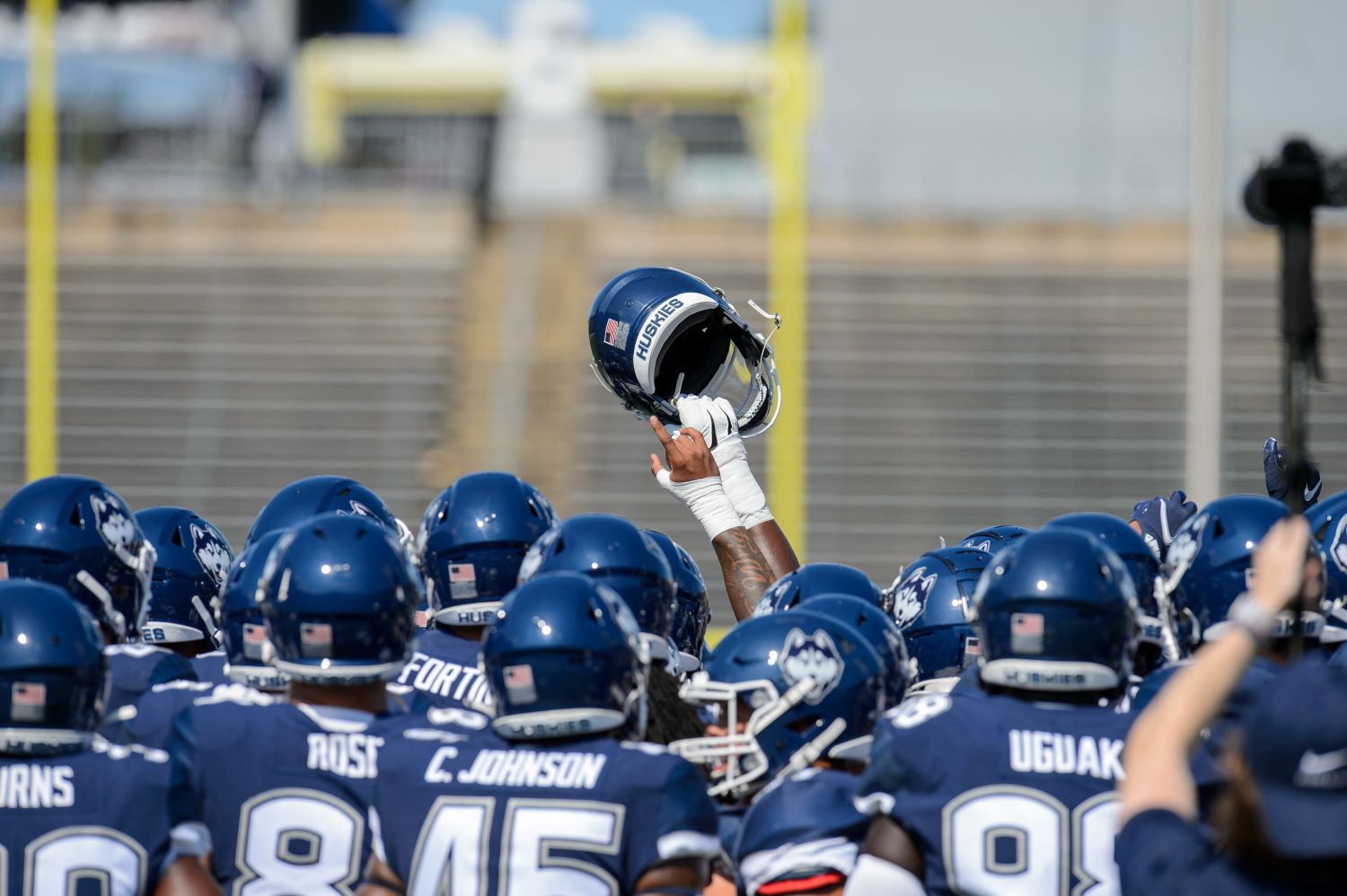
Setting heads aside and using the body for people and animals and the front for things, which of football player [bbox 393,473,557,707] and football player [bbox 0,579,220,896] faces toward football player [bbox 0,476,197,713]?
football player [bbox 0,579,220,896]

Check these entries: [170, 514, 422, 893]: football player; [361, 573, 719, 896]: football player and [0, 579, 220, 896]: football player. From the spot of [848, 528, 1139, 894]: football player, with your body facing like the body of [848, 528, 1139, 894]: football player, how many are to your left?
3

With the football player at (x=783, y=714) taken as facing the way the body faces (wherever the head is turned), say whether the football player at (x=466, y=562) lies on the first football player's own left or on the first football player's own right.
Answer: on the first football player's own right

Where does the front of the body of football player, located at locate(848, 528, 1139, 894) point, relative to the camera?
away from the camera

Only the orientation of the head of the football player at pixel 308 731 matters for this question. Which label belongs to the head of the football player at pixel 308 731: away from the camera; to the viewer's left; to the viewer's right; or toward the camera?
away from the camera

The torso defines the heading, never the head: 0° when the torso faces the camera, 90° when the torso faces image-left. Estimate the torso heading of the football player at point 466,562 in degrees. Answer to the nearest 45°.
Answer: approximately 180°

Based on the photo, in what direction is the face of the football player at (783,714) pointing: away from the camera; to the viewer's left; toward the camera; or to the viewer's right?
to the viewer's left

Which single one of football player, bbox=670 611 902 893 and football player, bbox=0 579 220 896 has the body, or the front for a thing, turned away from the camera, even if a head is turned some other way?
football player, bbox=0 579 220 896

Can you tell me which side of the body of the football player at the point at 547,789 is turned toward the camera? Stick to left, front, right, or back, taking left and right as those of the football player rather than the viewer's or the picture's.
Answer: back

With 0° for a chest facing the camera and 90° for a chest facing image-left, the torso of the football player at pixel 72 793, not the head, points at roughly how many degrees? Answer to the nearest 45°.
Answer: approximately 180°

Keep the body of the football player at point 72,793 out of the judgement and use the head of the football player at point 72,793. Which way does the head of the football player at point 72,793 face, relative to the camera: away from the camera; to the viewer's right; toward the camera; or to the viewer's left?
away from the camera

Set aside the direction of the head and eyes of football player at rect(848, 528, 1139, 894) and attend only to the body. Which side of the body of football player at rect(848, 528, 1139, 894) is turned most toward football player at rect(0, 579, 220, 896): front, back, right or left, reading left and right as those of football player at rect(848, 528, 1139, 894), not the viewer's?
left

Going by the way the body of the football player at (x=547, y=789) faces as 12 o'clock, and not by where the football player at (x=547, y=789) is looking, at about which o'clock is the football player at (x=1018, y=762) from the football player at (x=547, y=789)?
the football player at (x=1018, y=762) is roughly at 3 o'clock from the football player at (x=547, y=789).

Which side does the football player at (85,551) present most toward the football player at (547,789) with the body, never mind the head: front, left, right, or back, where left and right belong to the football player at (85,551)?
right

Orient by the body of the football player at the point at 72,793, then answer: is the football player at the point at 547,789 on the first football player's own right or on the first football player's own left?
on the first football player's own right

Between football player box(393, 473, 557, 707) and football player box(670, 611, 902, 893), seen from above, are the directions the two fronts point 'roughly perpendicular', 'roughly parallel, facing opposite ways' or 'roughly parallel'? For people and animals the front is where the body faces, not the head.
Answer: roughly perpendicular
